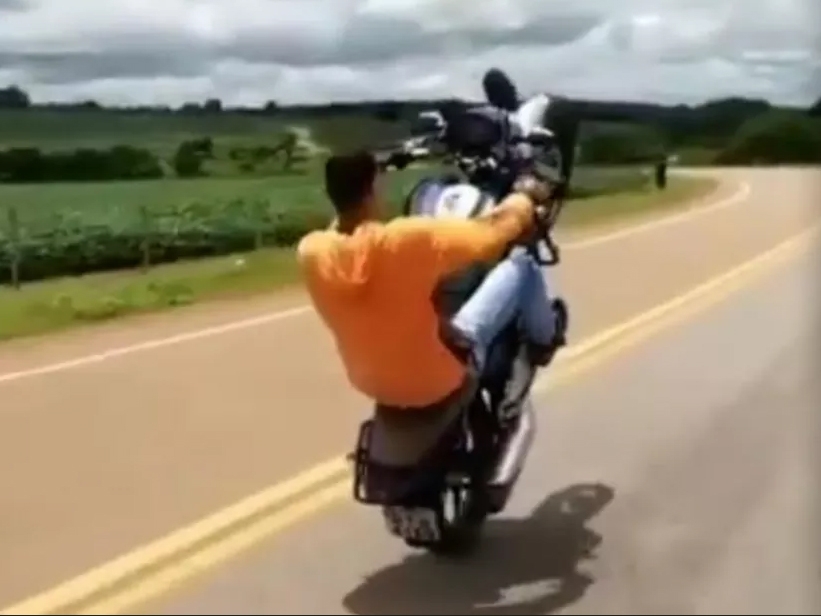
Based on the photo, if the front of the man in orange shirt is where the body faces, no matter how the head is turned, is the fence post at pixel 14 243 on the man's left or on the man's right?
on the man's left

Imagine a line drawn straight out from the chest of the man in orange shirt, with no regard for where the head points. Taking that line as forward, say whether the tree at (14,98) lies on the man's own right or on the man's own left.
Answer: on the man's own left

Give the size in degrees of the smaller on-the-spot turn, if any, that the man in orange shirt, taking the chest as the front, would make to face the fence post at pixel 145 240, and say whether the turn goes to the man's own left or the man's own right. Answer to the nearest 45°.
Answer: approximately 90° to the man's own left

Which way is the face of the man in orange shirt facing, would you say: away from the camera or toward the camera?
away from the camera

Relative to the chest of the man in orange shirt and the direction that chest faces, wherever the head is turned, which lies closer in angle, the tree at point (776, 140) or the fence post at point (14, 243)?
the tree

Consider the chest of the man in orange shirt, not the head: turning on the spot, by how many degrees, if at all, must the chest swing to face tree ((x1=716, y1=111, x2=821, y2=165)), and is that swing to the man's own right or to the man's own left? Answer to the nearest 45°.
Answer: approximately 45° to the man's own right

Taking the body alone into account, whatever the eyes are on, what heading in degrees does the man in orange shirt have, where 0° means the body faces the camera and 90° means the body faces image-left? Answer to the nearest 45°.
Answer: approximately 225°
